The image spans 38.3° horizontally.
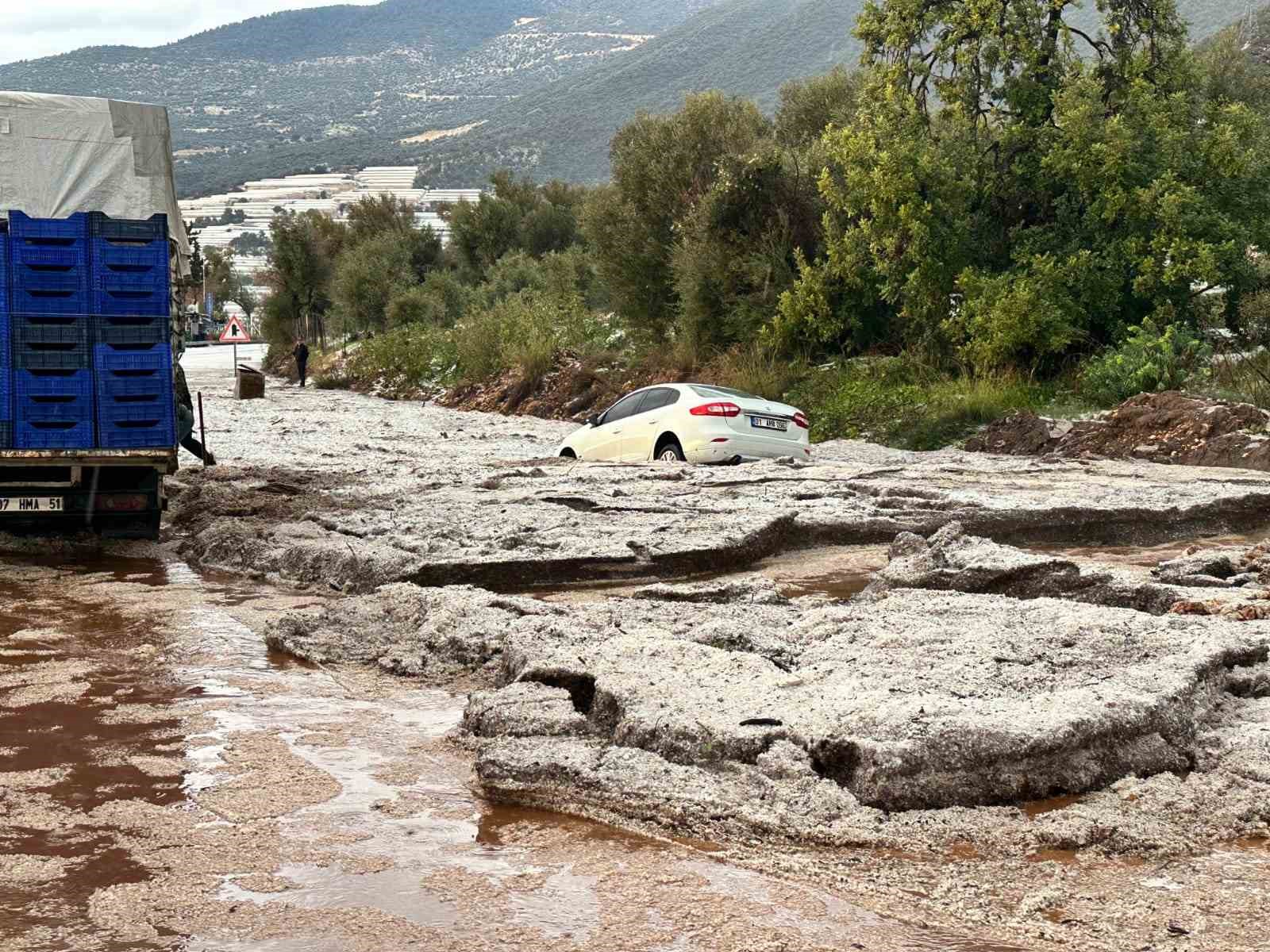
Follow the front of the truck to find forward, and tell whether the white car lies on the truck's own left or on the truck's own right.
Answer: on the truck's own right

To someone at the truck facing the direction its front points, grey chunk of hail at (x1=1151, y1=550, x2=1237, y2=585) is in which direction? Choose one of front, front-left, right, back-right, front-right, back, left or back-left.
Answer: back-right

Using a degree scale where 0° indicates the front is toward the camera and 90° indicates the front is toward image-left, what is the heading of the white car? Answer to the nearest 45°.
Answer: approximately 135°

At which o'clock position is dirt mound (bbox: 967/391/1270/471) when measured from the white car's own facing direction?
The dirt mound is roughly at 4 o'clock from the white car.

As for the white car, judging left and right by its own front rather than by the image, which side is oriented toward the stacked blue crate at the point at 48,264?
left

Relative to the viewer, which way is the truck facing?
away from the camera

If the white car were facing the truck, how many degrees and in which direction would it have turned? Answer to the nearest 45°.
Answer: approximately 90° to its left

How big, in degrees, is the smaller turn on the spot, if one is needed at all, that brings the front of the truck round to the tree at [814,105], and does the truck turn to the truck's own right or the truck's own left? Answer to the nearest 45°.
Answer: approximately 45° to the truck's own right

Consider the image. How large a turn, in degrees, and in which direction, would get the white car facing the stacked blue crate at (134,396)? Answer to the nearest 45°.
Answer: approximately 90° to its left

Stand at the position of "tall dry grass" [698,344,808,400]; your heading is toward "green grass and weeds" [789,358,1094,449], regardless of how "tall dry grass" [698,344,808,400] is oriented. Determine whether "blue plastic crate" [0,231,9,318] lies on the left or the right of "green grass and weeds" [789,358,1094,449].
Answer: right

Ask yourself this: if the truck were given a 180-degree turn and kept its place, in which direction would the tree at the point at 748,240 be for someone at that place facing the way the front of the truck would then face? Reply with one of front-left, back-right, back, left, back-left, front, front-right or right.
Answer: back-left

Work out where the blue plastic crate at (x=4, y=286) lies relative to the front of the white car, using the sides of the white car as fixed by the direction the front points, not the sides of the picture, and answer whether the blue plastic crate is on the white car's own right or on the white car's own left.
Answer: on the white car's own left
